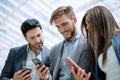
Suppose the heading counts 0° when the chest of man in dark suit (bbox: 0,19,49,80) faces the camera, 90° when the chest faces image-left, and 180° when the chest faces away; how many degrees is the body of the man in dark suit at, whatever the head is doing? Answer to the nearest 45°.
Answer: approximately 315°

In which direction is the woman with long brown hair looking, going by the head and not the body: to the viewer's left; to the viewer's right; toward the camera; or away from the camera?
to the viewer's left

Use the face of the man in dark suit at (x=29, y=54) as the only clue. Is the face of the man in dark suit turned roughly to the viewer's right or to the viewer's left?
to the viewer's right
